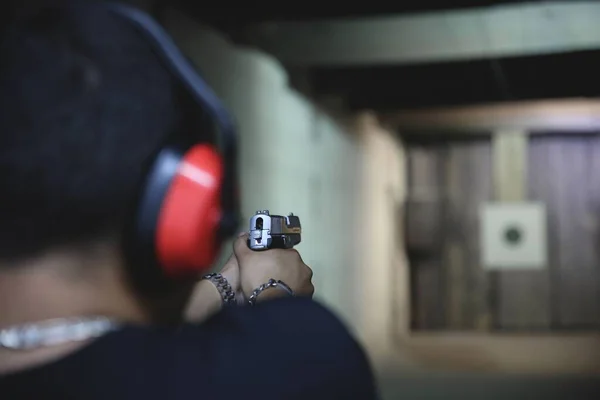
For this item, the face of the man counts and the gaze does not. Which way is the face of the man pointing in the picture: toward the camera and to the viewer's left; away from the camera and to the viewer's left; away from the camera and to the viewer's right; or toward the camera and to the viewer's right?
away from the camera and to the viewer's right

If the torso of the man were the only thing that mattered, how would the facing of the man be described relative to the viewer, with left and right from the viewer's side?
facing away from the viewer and to the right of the viewer
